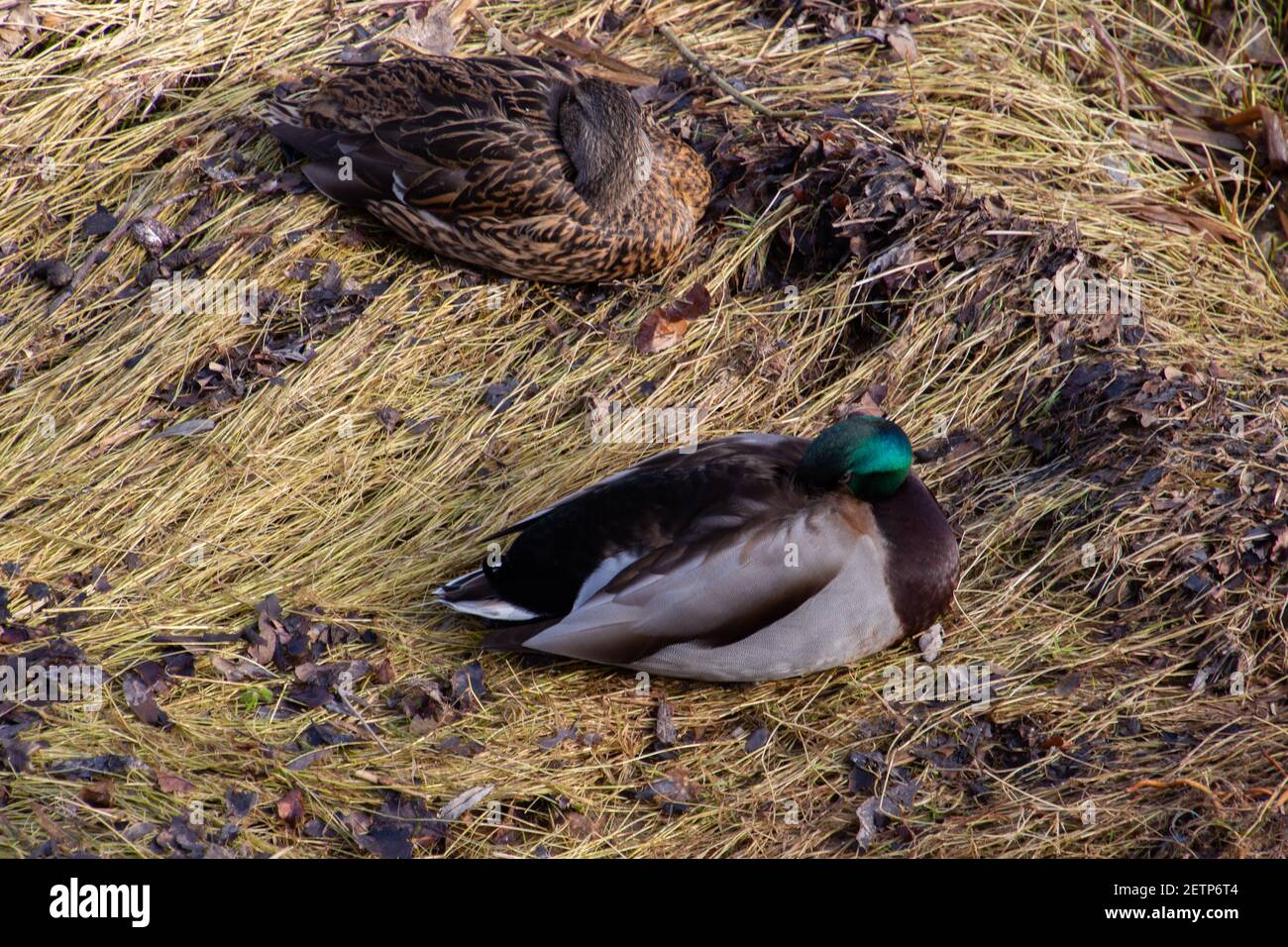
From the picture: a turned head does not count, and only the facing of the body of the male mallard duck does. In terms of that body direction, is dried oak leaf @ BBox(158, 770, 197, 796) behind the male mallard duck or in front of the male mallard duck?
behind

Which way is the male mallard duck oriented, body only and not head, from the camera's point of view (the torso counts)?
to the viewer's right

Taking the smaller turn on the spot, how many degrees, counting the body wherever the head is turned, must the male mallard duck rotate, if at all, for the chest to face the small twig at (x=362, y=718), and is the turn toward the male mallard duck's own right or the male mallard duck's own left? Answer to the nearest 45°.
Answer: approximately 180°

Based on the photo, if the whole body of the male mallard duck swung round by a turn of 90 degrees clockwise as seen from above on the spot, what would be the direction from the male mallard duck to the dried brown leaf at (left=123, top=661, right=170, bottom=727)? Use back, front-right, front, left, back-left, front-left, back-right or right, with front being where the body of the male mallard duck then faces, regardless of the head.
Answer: right

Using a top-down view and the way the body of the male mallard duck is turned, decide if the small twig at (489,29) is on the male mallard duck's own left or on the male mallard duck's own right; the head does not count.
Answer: on the male mallard duck's own left

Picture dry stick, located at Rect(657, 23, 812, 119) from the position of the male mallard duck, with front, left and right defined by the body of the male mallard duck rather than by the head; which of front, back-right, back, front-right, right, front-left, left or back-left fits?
left

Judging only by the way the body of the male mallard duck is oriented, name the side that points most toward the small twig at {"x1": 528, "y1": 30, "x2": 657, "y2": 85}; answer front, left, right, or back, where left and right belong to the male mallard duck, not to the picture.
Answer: left

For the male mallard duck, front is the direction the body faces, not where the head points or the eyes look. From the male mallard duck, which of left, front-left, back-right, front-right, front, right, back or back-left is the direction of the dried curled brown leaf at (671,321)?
left

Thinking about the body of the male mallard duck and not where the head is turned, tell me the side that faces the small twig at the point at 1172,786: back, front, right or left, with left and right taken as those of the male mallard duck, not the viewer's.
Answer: front
